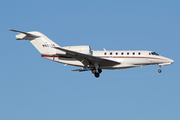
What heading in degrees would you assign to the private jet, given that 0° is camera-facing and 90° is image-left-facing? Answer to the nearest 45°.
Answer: approximately 270°
